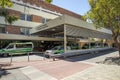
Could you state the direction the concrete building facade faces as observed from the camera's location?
facing the viewer and to the right of the viewer

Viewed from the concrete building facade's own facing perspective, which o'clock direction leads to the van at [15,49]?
The van is roughly at 2 o'clock from the concrete building facade.

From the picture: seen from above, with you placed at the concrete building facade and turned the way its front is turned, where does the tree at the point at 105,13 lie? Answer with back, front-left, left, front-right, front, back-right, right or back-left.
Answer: front

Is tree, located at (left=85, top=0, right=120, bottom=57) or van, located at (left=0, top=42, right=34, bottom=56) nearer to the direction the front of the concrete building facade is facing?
the tree

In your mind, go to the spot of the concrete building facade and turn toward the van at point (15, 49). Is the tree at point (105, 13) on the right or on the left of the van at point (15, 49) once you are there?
left
